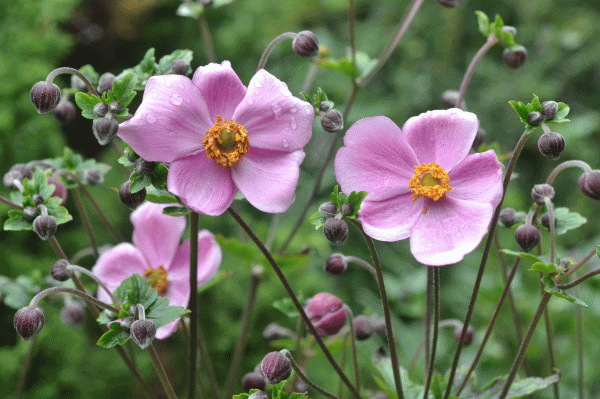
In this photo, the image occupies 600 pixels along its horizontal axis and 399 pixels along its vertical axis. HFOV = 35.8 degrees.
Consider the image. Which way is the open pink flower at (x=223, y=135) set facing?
toward the camera
